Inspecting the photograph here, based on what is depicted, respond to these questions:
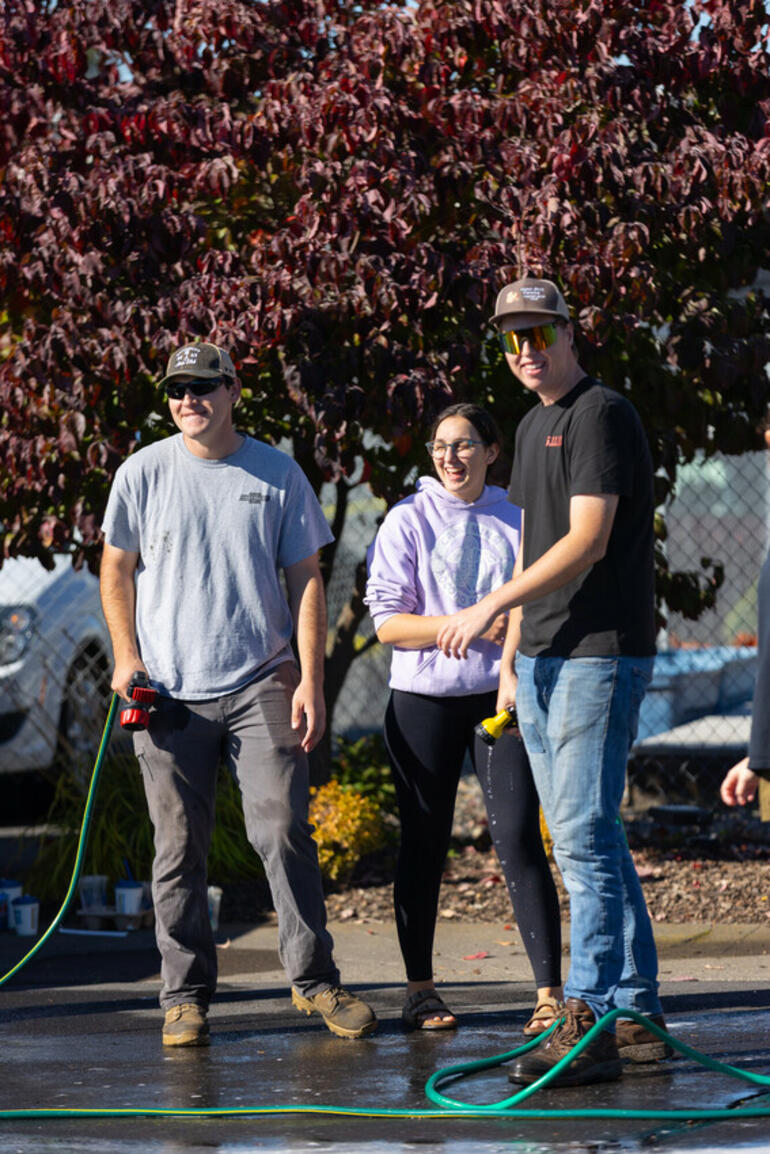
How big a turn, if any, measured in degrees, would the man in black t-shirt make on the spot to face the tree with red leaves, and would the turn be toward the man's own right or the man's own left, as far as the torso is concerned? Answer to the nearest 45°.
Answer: approximately 135° to the man's own right

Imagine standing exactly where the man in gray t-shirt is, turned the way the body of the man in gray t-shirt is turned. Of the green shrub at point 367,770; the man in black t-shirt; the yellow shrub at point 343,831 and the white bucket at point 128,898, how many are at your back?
3

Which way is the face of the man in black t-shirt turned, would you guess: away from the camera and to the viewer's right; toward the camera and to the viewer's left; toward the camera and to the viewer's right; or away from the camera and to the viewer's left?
toward the camera and to the viewer's left

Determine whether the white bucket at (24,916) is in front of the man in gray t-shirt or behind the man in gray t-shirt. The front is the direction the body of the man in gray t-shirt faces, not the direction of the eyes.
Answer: behind

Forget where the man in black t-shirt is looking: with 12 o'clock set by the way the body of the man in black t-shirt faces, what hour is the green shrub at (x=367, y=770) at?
The green shrub is roughly at 4 o'clock from the man in black t-shirt.

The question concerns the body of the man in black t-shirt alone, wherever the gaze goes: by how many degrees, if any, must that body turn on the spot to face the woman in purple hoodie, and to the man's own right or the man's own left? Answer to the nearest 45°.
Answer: approximately 90° to the man's own right

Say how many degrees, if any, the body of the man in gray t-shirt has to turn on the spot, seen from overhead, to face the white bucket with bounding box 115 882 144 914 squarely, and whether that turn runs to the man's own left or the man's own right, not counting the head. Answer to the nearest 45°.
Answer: approximately 180°

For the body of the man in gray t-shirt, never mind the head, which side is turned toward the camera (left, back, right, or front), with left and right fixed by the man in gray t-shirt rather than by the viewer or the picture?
front

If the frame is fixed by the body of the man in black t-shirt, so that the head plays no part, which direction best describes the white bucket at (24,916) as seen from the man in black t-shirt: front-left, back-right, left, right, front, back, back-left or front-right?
right

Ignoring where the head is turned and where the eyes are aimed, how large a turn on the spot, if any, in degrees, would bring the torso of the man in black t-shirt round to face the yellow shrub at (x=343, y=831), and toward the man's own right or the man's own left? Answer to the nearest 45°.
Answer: approximately 135° to the man's own right

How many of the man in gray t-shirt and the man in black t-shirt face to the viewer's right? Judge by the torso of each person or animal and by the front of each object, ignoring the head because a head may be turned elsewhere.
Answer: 0

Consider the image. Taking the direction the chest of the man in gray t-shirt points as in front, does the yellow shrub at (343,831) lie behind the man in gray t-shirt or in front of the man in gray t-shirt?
behind

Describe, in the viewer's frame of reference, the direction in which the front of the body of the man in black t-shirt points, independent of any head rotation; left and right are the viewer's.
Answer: facing the viewer and to the left of the viewer
